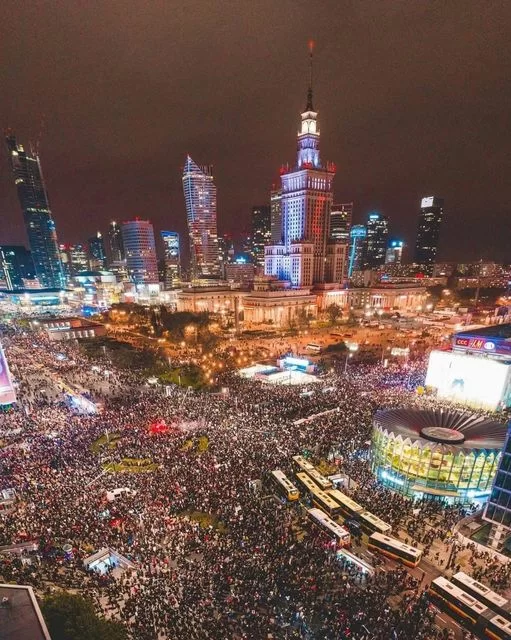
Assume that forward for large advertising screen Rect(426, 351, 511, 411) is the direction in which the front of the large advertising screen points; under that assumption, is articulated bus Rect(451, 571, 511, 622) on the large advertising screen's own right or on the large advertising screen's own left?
on the large advertising screen's own left

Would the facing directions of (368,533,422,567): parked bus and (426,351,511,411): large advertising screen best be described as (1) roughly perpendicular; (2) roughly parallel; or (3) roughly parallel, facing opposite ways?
roughly perpendicular

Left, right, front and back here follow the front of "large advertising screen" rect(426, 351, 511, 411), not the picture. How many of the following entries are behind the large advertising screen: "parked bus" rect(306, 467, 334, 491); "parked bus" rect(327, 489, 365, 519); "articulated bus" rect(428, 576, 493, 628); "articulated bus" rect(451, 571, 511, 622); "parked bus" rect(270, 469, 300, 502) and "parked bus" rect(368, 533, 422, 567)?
0

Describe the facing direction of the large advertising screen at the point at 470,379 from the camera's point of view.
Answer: facing the viewer and to the left of the viewer

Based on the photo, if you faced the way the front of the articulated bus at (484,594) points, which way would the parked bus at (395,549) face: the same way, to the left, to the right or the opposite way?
the same way
